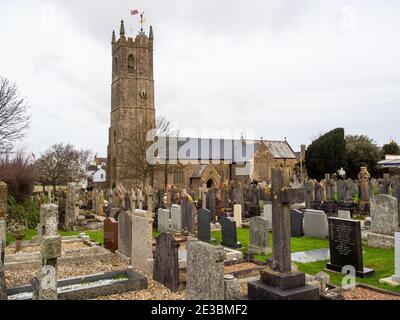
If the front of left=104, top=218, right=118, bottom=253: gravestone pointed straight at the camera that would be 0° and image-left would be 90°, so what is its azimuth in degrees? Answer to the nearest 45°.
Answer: approximately 45°

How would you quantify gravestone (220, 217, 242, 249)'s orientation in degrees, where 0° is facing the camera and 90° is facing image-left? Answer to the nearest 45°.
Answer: approximately 45°

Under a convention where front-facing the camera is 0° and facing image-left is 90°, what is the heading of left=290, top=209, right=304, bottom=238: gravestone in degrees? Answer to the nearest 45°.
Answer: approximately 45°

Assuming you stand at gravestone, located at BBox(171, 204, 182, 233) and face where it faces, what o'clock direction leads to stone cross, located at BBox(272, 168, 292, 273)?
The stone cross is roughly at 10 o'clock from the gravestone.

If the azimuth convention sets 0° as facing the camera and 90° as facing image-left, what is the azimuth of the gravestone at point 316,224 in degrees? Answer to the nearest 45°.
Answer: approximately 45°

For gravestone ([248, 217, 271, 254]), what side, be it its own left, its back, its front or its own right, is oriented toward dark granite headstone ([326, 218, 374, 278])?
left

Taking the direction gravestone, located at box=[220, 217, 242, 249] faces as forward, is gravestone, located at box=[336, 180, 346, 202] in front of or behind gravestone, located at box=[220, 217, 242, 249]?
behind
